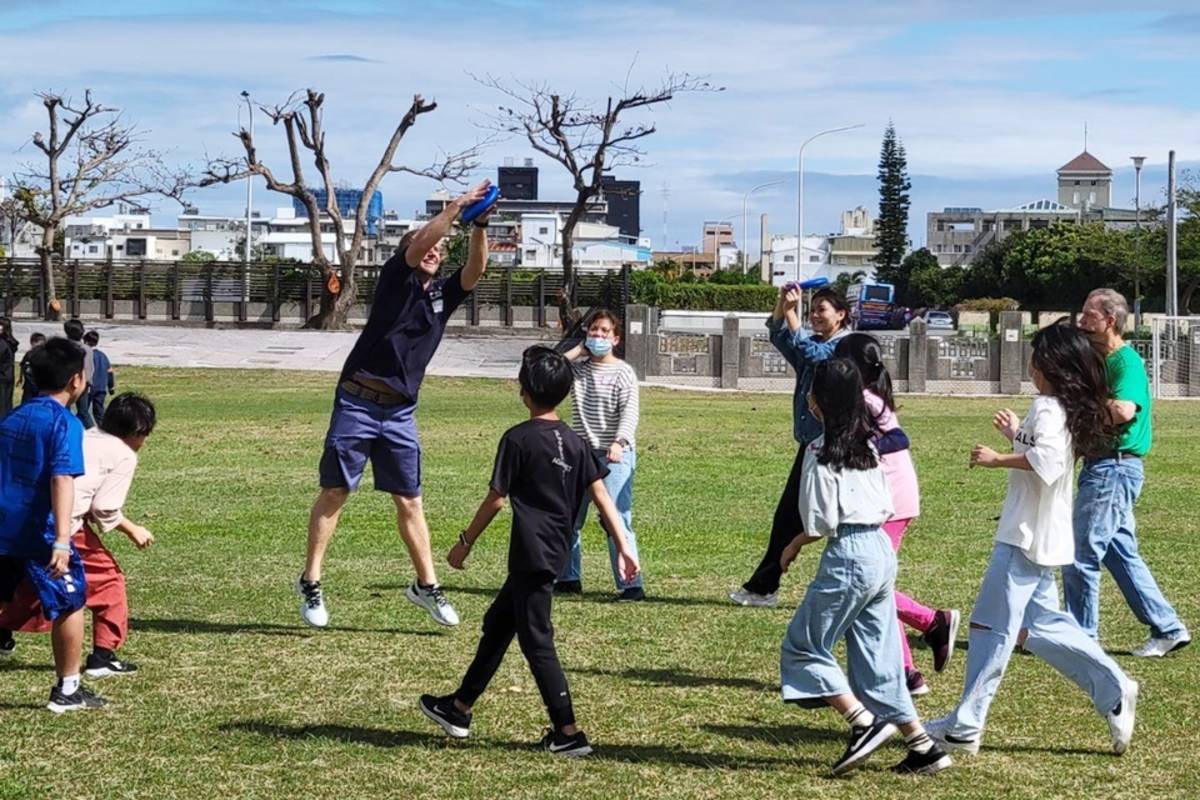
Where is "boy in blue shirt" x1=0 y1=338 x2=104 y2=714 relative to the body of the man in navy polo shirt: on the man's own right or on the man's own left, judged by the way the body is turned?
on the man's own right

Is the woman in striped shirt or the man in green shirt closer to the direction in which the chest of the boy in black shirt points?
the woman in striped shirt

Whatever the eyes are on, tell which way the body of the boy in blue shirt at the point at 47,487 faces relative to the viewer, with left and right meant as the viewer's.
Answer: facing away from the viewer and to the right of the viewer

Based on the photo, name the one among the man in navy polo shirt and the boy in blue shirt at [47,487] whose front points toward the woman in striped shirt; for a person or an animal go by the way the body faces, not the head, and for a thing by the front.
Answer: the boy in blue shirt

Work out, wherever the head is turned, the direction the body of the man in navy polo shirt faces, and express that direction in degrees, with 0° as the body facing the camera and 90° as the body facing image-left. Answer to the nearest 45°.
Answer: approximately 315°

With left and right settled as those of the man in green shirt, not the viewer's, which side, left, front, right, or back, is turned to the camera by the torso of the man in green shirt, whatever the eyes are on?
left

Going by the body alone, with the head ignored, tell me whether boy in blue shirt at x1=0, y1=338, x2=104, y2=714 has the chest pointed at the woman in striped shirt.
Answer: yes

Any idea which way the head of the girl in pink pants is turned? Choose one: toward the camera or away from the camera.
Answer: away from the camera

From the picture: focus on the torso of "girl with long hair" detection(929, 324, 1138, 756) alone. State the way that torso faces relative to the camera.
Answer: to the viewer's left

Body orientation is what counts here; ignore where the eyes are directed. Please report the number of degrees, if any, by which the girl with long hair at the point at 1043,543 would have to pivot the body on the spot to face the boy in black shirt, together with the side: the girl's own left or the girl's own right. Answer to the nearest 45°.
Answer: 0° — they already face them
